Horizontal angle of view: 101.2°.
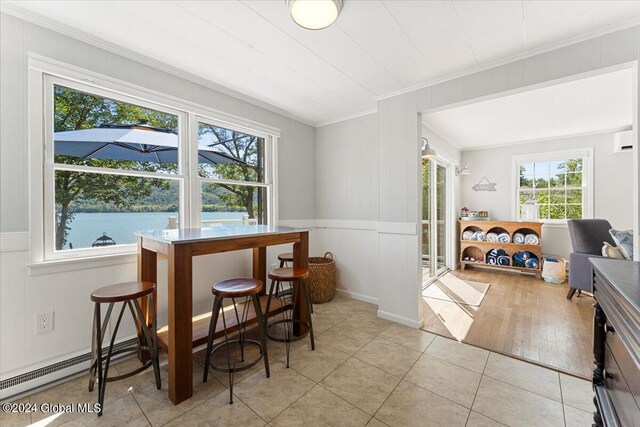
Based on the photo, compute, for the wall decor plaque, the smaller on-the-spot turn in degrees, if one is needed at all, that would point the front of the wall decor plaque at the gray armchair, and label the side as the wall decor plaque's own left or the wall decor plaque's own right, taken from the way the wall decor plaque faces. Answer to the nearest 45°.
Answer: approximately 45° to the wall decor plaque's own left

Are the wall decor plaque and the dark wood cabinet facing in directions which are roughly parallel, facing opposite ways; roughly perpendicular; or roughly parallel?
roughly perpendicular

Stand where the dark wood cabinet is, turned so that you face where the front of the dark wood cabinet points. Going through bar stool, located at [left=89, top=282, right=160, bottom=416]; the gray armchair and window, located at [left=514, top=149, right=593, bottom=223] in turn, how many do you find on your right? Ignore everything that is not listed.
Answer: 2

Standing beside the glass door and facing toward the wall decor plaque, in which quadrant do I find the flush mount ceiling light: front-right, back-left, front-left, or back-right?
back-right

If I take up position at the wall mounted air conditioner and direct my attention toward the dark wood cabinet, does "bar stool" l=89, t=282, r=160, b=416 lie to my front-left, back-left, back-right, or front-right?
front-right

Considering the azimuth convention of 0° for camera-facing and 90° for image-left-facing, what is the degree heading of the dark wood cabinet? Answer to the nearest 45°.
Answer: approximately 90°

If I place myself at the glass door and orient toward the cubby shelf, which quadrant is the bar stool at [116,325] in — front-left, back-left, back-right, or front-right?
back-right

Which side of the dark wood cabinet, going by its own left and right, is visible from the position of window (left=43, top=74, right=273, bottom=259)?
front

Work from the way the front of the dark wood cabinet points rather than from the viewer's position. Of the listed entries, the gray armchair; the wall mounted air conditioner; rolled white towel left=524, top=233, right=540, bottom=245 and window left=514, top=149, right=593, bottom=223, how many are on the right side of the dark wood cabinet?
4

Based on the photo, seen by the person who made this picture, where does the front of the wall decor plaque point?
facing the viewer

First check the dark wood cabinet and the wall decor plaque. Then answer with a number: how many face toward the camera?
1

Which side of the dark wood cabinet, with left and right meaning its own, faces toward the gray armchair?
right

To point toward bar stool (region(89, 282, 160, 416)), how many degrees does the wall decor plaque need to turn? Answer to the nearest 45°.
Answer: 0° — it already faces it

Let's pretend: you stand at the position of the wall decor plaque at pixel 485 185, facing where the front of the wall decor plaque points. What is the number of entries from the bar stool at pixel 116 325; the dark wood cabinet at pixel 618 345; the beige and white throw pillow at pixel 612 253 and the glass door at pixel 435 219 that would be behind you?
0

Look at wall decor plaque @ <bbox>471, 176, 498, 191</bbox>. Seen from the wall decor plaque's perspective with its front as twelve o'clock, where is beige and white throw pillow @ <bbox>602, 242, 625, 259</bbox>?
The beige and white throw pillow is roughly at 11 o'clock from the wall decor plaque.

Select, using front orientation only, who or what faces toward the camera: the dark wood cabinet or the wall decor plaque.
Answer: the wall decor plaque

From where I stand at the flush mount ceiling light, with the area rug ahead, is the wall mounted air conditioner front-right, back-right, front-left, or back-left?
front-right

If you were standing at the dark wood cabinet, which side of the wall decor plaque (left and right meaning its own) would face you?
front
